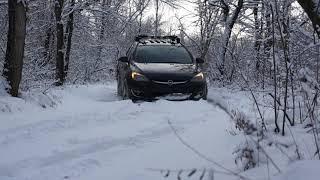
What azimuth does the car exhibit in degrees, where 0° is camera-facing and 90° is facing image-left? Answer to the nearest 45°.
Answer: approximately 0°
